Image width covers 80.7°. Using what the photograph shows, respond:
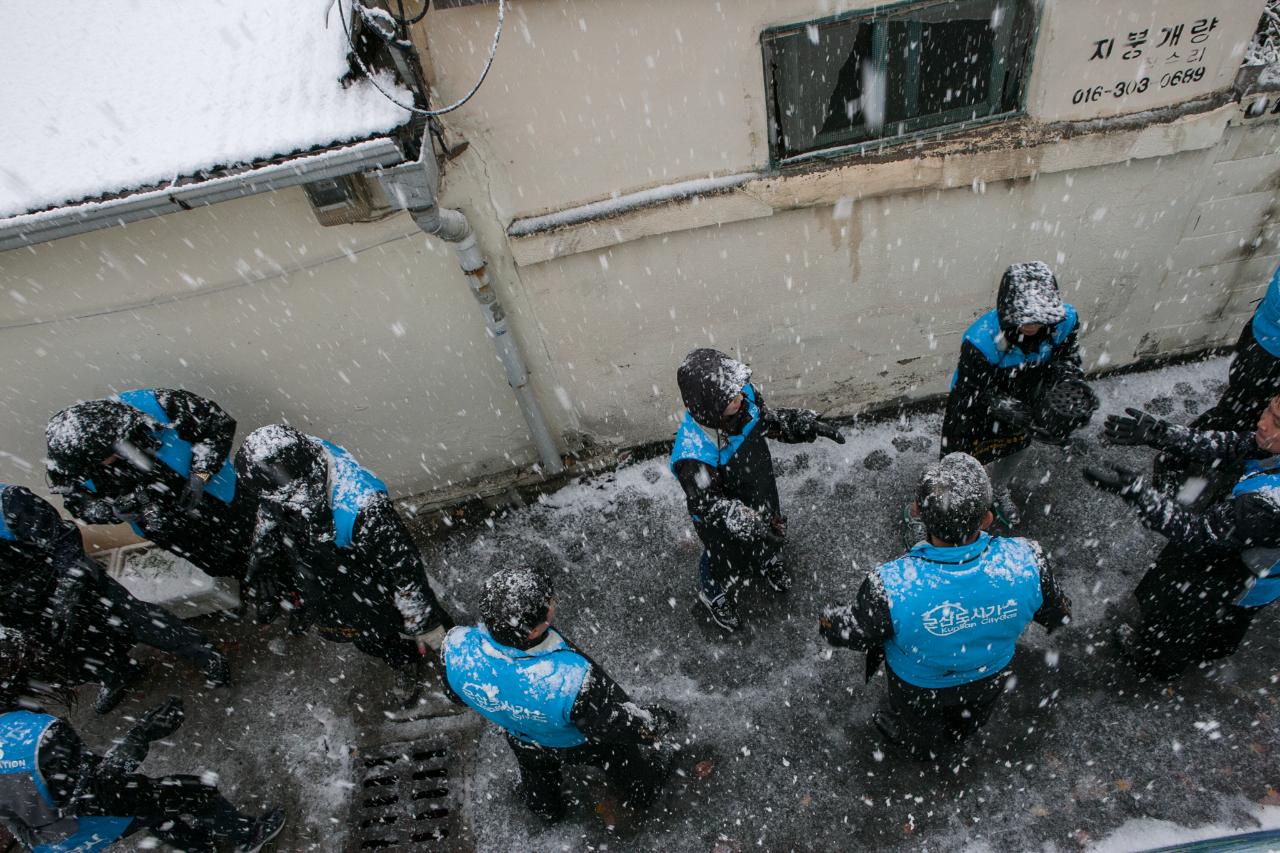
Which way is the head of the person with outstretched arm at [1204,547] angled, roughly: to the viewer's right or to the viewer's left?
to the viewer's left

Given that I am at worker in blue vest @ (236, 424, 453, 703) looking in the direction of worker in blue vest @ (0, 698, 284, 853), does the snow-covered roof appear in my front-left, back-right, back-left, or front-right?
back-right

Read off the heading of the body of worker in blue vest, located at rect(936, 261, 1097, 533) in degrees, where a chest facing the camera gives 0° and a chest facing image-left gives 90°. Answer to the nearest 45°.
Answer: approximately 0°

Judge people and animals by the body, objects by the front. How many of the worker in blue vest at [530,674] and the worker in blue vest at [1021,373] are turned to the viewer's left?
0

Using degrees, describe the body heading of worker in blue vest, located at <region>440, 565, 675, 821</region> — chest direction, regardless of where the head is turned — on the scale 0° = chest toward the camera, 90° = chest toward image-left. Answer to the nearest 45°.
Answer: approximately 225°

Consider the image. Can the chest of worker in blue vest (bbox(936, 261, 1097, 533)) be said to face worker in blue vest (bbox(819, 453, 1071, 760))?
yes

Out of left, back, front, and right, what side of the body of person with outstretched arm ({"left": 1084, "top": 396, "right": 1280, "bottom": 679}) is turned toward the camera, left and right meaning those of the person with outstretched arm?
left

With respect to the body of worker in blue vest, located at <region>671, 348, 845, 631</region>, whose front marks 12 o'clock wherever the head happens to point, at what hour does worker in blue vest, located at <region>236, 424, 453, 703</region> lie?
worker in blue vest, located at <region>236, 424, 453, 703</region> is roughly at 4 o'clock from worker in blue vest, located at <region>671, 348, 845, 631</region>.

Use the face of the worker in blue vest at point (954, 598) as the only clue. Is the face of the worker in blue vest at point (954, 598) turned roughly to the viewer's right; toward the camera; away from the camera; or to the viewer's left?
away from the camera

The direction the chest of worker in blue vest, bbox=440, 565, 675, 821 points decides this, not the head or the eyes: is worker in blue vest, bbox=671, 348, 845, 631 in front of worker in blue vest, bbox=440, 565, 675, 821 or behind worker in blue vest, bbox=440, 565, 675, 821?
in front

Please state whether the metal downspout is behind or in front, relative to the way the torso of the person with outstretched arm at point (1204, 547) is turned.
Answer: in front
